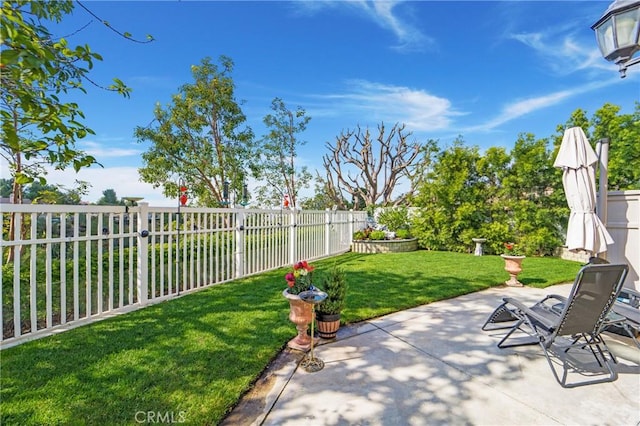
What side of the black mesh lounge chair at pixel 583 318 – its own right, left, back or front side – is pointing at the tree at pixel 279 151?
front

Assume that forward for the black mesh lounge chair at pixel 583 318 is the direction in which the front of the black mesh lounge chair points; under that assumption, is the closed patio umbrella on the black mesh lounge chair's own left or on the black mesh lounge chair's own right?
on the black mesh lounge chair's own right

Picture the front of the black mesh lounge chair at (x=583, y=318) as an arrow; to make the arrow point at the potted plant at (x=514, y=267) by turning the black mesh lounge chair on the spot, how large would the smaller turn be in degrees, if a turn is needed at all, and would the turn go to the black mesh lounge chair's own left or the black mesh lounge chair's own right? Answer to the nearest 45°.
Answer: approximately 45° to the black mesh lounge chair's own right

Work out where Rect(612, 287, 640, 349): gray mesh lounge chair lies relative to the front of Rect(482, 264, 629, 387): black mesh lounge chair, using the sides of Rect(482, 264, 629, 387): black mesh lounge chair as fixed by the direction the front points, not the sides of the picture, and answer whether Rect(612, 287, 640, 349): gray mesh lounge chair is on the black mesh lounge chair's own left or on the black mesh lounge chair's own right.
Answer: on the black mesh lounge chair's own right

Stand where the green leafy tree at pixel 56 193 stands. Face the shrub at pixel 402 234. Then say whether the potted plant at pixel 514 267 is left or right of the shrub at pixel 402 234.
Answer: right

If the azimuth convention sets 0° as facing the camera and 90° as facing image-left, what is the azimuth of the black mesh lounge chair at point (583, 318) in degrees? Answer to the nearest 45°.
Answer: approximately 135°

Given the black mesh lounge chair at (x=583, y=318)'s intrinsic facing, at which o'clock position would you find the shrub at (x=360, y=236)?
The shrub is roughly at 12 o'clock from the black mesh lounge chair.

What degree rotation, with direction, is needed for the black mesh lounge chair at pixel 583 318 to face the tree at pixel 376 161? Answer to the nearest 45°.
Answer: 0° — it already faces it

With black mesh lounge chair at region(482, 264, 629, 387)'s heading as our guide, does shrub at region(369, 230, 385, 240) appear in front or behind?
in front

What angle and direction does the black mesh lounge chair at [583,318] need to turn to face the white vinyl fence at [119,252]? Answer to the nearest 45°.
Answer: approximately 45° to its left

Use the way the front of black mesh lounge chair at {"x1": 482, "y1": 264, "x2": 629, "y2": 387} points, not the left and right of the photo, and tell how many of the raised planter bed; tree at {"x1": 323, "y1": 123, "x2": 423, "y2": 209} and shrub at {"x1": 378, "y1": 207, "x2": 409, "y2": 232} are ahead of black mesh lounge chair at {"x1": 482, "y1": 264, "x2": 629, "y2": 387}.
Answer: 3

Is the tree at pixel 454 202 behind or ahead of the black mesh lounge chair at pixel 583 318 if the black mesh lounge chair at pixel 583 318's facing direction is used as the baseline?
ahead

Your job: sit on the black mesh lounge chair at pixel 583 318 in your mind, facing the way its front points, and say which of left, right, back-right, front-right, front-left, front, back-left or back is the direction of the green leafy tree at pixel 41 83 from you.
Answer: left

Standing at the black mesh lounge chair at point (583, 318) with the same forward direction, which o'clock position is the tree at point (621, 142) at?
The tree is roughly at 2 o'clock from the black mesh lounge chair.
